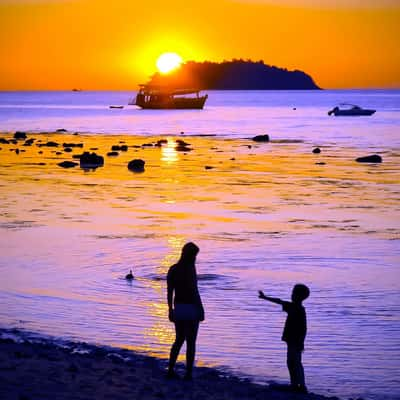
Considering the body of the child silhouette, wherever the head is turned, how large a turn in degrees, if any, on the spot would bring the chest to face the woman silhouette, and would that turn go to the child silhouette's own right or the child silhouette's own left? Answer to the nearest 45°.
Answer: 0° — they already face them

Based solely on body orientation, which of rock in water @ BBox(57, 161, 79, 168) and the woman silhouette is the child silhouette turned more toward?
the woman silhouette

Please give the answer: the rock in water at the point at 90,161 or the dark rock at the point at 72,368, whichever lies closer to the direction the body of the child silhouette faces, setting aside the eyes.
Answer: the dark rock

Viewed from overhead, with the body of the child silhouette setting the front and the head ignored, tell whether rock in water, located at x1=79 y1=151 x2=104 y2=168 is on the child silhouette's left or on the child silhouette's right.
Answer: on the child silhouette's right

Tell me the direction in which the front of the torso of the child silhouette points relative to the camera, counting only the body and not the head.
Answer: to the viewer's left

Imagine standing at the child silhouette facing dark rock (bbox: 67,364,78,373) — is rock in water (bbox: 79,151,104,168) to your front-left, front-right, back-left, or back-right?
front-right

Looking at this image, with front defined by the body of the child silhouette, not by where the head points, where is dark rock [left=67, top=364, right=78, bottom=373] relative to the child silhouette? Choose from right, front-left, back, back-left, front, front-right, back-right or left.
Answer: front

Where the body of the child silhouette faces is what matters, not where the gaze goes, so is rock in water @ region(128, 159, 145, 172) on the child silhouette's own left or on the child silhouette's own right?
on the child silhouette's own right

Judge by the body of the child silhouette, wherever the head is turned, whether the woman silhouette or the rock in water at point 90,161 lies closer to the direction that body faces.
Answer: the woman silhouette
